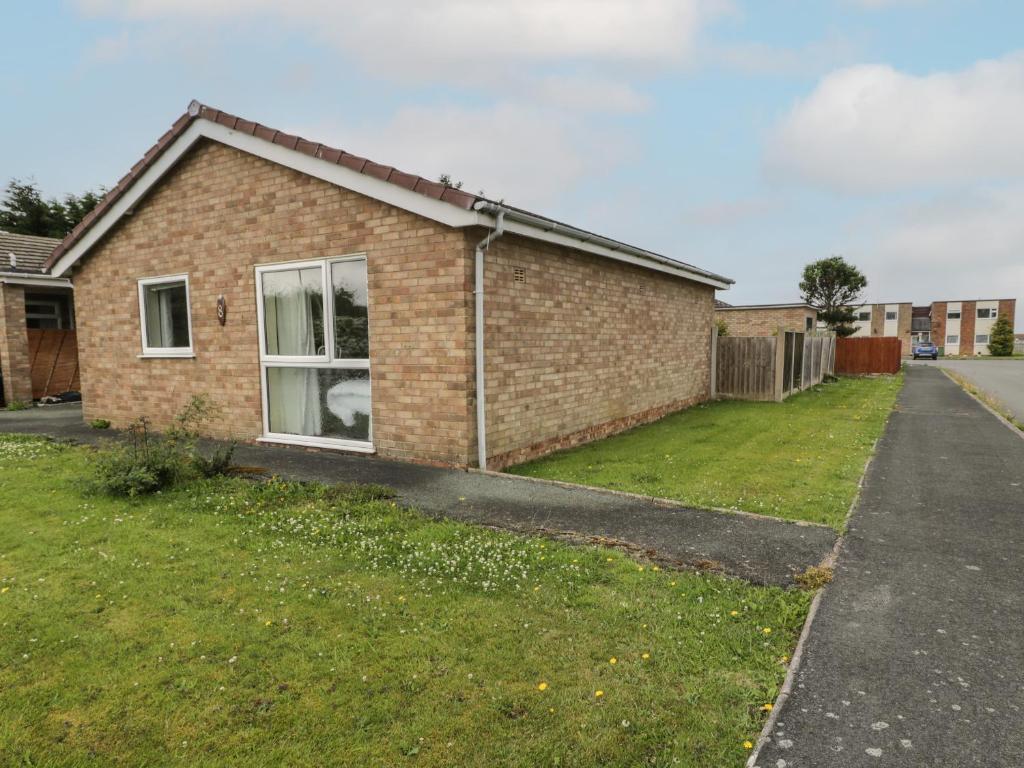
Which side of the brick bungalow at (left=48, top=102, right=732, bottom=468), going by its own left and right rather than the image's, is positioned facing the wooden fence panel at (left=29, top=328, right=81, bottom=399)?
right

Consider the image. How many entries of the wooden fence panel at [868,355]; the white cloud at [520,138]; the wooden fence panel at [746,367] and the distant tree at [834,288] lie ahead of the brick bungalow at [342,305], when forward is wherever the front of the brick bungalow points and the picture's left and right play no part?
0

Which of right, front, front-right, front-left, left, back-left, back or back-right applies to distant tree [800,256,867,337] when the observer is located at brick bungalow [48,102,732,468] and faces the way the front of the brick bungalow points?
back

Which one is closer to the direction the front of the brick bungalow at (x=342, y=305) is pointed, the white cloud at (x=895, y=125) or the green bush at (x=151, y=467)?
the green bush

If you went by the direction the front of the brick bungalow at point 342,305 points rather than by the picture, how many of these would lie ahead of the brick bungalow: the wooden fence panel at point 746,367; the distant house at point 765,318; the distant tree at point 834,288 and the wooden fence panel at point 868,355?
0

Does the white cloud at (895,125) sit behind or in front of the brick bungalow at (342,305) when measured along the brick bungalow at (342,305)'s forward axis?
behind

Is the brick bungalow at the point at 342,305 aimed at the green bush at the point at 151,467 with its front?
yes

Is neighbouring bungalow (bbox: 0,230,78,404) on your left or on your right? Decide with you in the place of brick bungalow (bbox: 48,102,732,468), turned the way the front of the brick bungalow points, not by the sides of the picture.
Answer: on your right

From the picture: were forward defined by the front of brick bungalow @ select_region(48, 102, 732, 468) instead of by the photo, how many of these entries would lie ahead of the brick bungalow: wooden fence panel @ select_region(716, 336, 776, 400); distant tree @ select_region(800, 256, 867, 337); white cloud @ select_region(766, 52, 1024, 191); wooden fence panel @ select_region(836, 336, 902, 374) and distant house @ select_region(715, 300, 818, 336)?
0

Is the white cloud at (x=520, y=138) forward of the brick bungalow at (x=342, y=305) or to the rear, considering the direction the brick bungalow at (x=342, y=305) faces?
to the rear

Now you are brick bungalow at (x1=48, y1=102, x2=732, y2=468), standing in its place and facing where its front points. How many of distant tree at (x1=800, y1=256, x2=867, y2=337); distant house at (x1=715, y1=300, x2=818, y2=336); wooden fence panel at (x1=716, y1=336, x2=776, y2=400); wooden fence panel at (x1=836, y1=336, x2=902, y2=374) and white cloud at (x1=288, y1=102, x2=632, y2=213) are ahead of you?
0

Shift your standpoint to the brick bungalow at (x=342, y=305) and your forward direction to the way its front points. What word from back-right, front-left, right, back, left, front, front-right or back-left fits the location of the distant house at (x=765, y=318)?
back

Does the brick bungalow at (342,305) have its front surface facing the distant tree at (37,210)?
no

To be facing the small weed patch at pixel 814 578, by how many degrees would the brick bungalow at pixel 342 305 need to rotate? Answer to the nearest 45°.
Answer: approximately 90° to its left

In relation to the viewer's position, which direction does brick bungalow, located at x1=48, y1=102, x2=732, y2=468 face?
facing the viewer and to the left of the viewer

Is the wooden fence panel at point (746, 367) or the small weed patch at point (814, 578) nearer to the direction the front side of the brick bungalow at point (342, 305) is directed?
the small weed patch

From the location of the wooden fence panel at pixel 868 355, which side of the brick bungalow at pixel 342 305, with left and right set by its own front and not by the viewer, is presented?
back
